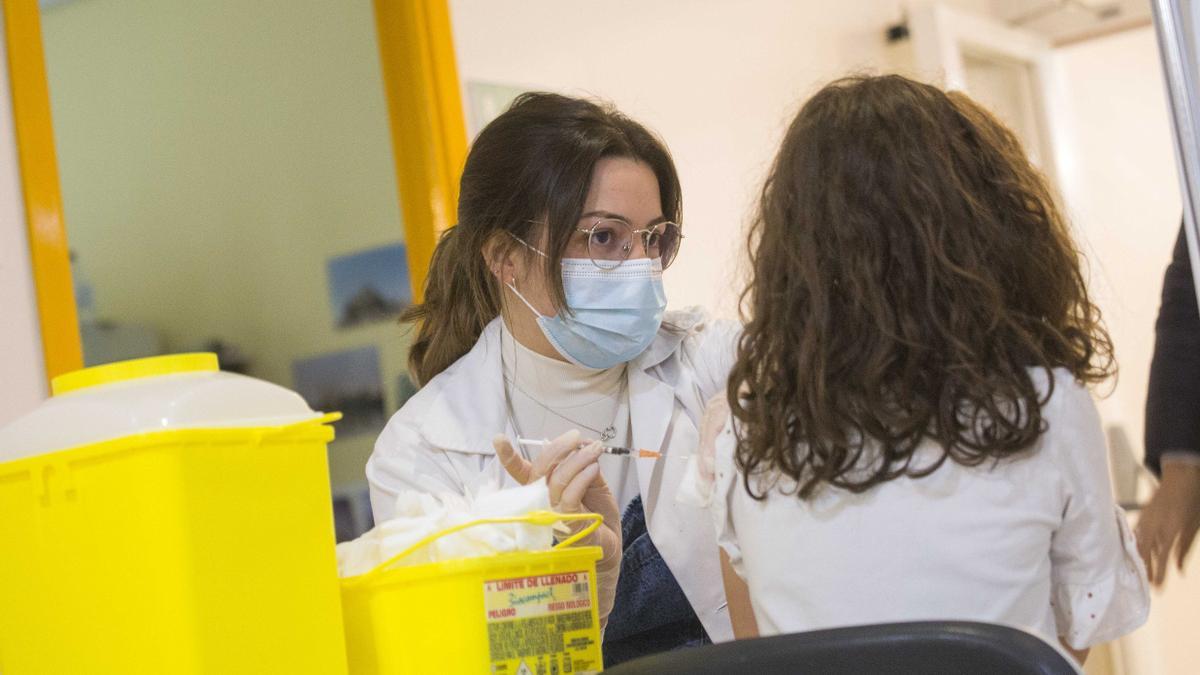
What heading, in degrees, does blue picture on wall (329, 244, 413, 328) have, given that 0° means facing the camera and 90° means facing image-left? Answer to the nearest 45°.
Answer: approximately 0°

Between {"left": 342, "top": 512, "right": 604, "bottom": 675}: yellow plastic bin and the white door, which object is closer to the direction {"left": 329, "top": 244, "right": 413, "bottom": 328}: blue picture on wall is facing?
the yellow plastic bin

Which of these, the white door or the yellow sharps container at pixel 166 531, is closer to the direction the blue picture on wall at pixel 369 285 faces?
the yellow sharps container

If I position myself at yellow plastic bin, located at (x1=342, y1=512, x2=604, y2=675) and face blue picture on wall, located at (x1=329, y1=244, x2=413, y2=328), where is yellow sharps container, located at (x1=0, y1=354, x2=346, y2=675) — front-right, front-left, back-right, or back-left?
back-left

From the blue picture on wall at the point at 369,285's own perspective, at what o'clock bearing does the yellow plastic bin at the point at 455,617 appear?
The yellow plastic bin is roughly at 12 o'clock from the blue picture on wall.

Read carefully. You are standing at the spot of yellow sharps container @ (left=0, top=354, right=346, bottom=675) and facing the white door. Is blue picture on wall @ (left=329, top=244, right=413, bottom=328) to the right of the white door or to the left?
left

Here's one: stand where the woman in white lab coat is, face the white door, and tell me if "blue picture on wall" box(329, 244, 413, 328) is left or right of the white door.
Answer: left

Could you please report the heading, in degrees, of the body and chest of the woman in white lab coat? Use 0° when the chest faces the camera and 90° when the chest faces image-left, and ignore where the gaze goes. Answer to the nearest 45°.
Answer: approximately 315°

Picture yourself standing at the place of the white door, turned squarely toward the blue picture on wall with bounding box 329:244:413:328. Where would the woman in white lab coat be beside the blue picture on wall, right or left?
left

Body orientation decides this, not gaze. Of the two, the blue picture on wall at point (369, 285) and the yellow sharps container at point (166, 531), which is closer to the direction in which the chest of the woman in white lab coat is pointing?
the yellow sharps container

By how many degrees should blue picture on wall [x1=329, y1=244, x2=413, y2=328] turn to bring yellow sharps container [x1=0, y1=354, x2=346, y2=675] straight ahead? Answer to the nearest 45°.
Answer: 0° — it already faces it

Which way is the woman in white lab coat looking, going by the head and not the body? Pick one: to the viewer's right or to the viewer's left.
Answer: to the viewer's right
